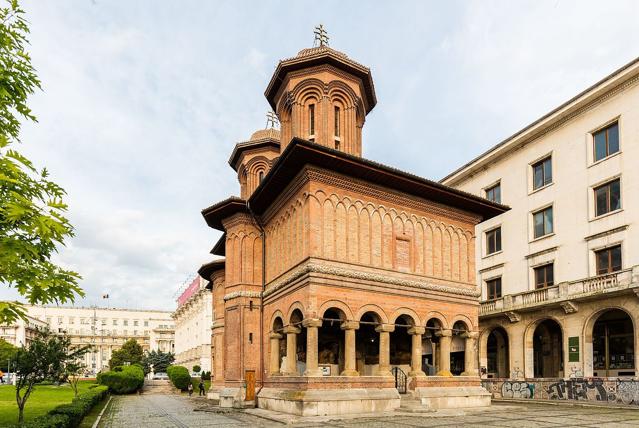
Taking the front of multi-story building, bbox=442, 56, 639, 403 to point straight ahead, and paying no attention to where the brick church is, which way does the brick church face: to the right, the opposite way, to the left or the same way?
to the left

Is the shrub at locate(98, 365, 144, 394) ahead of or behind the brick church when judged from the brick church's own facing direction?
behind

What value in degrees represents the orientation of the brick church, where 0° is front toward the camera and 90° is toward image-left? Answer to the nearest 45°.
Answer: approximately 315°

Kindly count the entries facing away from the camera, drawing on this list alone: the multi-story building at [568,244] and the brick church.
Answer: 0

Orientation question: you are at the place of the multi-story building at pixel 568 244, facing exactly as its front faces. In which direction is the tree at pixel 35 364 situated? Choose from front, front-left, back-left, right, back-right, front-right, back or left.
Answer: front

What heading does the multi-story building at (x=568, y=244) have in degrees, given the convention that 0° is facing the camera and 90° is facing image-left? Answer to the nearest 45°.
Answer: approximately 45°

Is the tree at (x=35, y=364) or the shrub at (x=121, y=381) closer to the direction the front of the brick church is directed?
the tree

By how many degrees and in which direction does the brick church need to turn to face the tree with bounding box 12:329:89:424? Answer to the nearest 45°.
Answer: approximately 90° to its right
